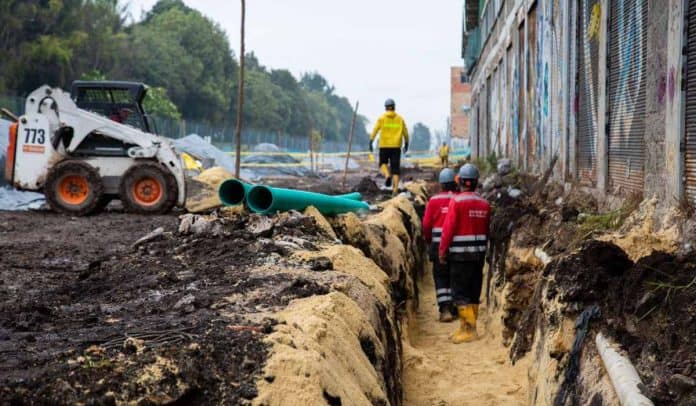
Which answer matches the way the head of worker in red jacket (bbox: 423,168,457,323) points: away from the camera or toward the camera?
away from the camera

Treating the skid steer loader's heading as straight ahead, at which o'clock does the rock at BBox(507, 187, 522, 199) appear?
The rock is roughly at 1 o'clock from the skid steer loader.

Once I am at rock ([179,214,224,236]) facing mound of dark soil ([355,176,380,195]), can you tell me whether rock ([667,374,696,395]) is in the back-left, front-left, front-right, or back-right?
back-right

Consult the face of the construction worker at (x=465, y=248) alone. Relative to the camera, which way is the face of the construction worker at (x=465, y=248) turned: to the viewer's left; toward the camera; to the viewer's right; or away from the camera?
away from the camera

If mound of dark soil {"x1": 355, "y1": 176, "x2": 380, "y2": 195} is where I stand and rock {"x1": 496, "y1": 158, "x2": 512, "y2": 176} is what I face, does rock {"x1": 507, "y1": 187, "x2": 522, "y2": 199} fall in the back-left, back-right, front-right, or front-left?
front-right

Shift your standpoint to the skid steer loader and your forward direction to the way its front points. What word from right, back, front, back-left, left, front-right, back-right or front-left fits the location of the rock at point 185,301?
right

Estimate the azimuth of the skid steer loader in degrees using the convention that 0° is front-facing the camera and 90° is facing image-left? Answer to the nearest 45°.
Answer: approximately 270°

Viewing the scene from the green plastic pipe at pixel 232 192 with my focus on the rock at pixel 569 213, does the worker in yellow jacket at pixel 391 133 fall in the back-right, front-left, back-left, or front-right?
front-left

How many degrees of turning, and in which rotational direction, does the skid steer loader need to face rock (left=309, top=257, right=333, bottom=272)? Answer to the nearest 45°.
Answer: approximately 90° to its right

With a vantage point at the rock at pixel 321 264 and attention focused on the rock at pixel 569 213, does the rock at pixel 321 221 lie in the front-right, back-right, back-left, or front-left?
front-left

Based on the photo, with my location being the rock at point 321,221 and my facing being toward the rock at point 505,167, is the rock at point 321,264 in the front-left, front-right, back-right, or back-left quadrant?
back-right

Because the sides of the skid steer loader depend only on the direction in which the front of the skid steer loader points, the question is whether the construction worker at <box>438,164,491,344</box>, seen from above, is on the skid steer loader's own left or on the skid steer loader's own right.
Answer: on the skid steer loader's own right

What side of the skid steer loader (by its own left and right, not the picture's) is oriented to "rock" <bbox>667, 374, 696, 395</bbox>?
right

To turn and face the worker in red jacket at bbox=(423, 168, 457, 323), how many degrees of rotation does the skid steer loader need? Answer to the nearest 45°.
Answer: approximately 45° to its right

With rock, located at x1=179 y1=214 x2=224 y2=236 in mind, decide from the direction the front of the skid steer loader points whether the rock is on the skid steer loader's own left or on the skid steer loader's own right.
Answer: on the skid steer loader's own right
